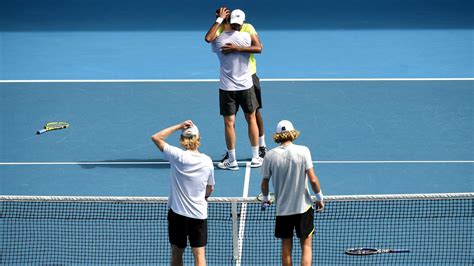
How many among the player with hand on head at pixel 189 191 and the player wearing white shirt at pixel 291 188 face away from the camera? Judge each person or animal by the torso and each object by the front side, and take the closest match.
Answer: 2

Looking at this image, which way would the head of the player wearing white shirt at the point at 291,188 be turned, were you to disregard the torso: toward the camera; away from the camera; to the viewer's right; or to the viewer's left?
away from the camera

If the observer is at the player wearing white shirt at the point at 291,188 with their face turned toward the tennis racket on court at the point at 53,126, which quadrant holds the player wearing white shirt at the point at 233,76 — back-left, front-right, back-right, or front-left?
front-right

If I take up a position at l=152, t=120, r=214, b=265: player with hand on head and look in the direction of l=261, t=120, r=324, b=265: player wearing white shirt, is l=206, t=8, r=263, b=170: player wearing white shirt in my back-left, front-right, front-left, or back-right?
front-left

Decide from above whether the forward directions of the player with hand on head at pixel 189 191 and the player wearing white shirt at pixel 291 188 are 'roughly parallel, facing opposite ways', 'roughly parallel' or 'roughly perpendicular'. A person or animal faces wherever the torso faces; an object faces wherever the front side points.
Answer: roughly parallel

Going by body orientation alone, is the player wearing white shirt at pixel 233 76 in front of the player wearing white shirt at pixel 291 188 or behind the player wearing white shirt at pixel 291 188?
in front

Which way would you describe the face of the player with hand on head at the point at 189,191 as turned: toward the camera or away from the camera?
away from the camera

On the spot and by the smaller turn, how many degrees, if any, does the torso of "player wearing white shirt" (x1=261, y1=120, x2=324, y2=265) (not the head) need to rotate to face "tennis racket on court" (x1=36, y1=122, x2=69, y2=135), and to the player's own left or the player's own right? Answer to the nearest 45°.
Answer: approximately 45° to the player's own left

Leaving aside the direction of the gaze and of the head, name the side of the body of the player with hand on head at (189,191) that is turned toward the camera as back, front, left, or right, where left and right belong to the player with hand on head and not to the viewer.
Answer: back

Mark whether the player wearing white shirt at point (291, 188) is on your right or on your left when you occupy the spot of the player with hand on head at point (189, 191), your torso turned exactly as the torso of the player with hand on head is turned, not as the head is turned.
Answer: on your right

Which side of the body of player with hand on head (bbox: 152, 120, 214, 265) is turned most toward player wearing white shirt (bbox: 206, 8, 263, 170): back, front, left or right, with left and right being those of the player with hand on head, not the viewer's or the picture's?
front

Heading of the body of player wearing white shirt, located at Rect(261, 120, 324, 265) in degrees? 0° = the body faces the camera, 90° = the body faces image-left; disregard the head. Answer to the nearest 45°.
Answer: approximately 180°

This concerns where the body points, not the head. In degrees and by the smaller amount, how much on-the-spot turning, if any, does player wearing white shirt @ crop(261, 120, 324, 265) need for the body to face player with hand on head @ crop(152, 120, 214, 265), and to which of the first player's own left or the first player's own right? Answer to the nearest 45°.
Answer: approximately 90° to the first player's own left

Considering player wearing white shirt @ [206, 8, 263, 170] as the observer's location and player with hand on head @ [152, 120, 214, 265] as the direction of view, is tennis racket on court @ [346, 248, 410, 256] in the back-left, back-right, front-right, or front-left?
front-left
